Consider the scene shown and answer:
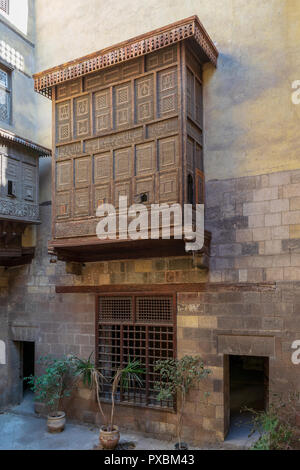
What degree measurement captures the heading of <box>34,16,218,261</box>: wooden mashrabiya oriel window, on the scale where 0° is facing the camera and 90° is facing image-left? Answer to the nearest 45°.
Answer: approximately 45°

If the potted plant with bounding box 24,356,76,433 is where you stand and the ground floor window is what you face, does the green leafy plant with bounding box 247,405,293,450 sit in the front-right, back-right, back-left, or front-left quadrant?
front-right
